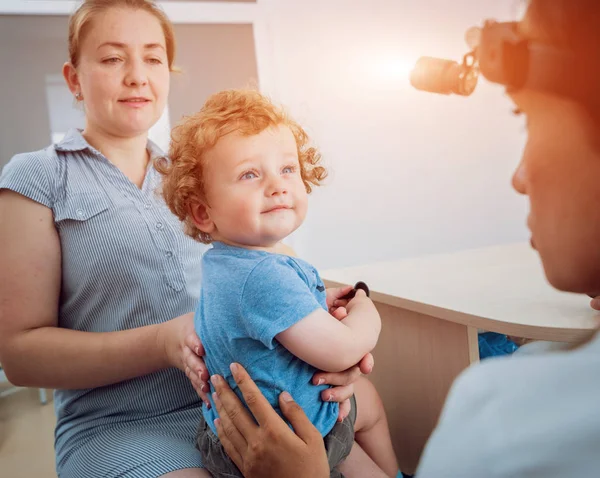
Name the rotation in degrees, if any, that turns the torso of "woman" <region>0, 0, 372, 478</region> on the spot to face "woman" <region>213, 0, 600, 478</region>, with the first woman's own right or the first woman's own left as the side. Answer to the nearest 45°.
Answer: approximately 45° to the first woman's own right

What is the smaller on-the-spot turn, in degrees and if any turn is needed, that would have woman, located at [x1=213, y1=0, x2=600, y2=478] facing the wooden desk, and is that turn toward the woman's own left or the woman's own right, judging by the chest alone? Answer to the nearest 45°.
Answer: approximately 45° to the woman's own right

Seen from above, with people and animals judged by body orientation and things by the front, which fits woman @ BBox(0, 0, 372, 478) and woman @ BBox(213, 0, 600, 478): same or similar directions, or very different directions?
very different directions

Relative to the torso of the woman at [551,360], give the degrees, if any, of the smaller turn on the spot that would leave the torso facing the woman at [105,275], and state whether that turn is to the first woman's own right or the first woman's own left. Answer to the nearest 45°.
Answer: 0° — they already face them

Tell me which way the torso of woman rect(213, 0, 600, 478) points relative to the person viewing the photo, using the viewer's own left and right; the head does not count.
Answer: facing away from the viewer and to the left of the viewer

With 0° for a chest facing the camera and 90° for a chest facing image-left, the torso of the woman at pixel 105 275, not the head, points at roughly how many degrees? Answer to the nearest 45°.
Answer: approximately 315°
